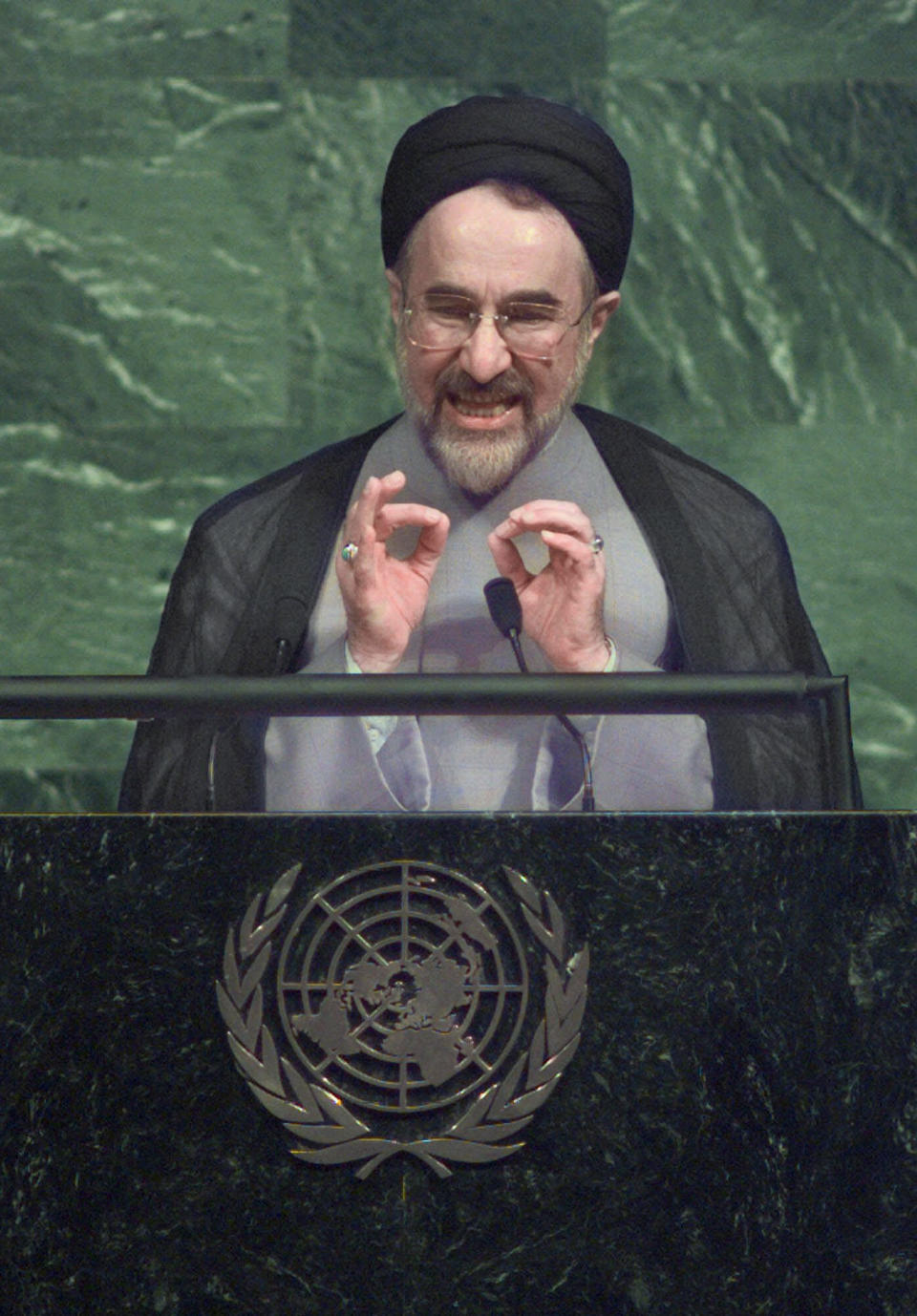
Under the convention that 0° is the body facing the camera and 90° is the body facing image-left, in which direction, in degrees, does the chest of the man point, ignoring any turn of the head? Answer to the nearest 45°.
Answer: approximately 0°

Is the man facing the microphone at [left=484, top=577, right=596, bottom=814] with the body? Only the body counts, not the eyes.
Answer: yes
